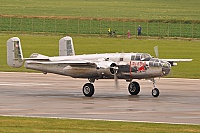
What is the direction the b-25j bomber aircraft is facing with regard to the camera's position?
facing the viewer and to the right of the viewer
